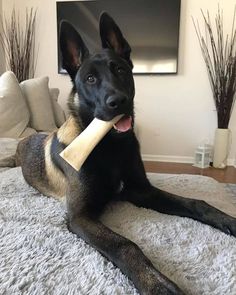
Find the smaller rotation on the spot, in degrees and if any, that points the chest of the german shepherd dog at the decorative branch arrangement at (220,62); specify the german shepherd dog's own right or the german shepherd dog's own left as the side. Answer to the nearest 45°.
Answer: approximately 90° to the german shepherd dog's own left

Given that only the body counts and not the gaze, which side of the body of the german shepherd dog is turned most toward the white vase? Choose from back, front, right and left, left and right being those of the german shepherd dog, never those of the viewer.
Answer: left

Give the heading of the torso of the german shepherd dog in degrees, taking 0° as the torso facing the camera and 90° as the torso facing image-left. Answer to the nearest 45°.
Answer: approximately 315°

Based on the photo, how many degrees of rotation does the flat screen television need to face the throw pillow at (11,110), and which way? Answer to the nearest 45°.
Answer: approximately 45° to its right

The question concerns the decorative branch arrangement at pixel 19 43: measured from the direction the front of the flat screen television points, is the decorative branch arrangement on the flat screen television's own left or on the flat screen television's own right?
on the flat screen television's own right

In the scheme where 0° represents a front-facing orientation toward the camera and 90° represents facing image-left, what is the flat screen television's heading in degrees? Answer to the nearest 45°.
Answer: approximately 0°

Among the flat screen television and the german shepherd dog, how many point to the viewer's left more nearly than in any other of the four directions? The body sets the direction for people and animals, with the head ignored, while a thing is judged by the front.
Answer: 0
